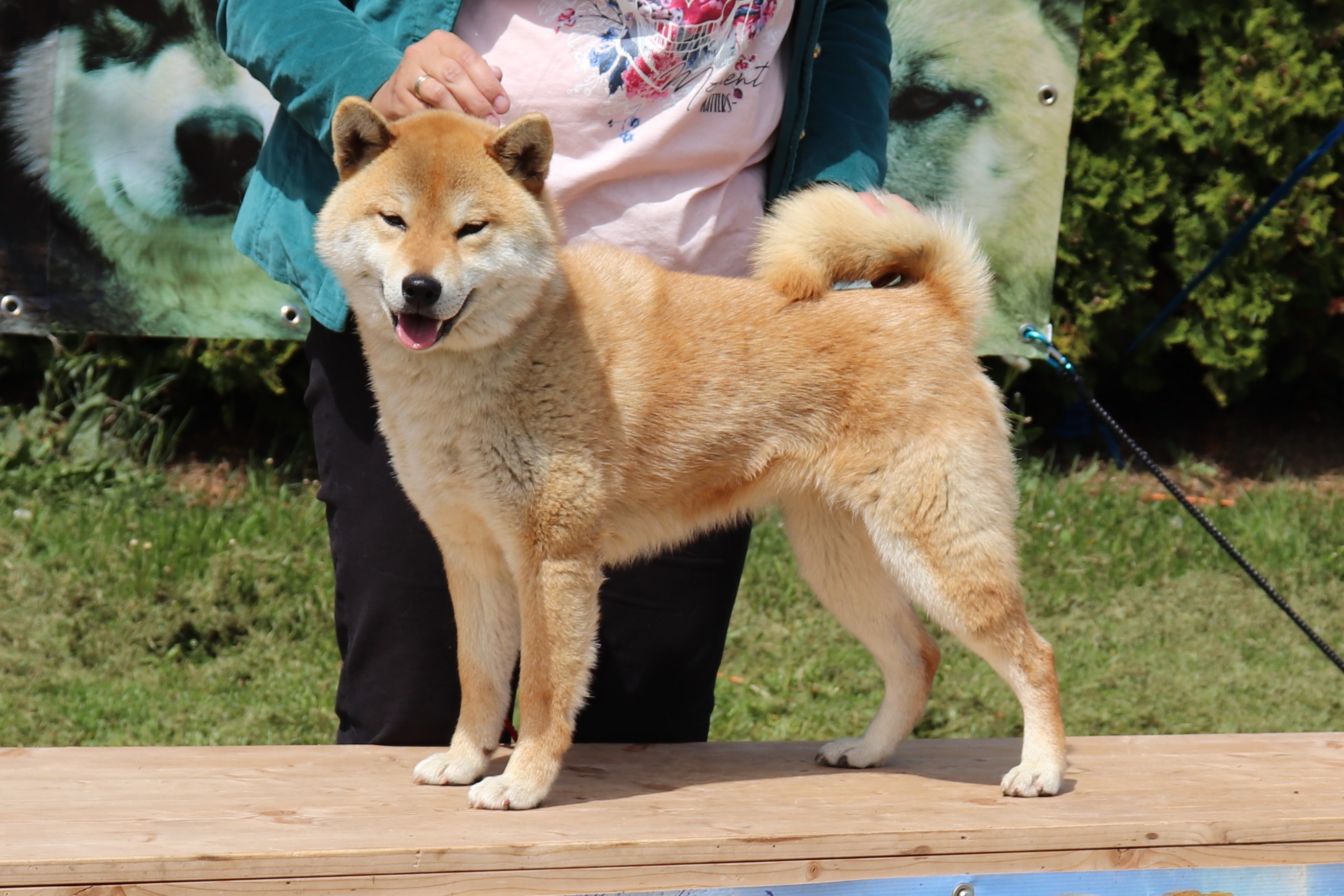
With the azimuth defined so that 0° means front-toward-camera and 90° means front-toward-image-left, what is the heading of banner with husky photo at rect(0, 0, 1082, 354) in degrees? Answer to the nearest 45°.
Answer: approximately 0°

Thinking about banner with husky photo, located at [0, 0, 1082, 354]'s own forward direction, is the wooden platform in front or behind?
in front

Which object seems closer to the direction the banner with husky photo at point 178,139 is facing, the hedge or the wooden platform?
the wooden platform

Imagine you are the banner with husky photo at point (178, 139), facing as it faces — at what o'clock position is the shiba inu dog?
The shiba inu dog is roughly at 11 o'clock from the banner with husky photo.

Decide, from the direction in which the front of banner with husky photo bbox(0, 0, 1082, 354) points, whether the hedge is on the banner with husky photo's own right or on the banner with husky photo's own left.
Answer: on the banner with husky photo's own left
